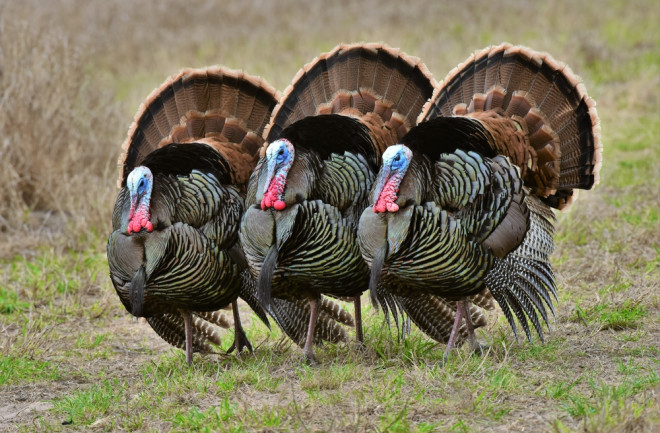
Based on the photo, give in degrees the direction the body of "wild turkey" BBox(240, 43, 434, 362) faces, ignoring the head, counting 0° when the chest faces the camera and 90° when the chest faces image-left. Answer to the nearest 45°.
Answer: approximately 45°

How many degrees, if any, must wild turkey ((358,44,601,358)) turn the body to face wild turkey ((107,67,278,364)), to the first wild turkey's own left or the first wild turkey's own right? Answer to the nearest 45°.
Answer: approximately 45° to the first wild turkey's own right

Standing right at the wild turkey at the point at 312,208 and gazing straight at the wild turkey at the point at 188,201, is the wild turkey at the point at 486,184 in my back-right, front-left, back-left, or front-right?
back-right

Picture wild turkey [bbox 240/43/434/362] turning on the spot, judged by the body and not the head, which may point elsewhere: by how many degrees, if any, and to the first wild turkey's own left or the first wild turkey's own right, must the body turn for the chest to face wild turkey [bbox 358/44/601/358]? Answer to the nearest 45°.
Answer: approximately 135° to the first wild turkey's own left

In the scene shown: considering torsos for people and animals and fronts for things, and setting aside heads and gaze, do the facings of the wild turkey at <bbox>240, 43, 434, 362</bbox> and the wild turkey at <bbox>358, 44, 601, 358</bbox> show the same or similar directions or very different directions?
same or similar directions

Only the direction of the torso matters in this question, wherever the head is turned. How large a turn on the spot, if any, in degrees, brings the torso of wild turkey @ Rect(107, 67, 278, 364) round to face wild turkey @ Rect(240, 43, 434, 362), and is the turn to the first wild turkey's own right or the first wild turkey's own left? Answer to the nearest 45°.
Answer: approximately 90° to the first wild turkey's own left

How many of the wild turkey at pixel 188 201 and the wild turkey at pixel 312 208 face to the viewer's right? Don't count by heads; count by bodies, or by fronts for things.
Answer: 0

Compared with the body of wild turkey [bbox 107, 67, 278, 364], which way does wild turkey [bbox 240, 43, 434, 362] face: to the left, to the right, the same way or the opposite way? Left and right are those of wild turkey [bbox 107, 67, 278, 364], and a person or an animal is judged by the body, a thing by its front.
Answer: the same way

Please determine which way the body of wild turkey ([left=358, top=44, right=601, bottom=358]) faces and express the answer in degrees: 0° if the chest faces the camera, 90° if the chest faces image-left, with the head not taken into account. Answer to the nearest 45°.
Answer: approximately 45°

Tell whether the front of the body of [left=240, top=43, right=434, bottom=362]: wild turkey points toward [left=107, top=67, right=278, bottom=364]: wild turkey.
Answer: no

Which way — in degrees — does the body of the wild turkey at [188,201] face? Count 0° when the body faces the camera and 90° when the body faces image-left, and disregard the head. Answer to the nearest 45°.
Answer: approximately 45°

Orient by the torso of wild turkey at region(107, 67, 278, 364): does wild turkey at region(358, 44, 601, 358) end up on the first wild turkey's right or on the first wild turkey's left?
on the first wild turkey's left
